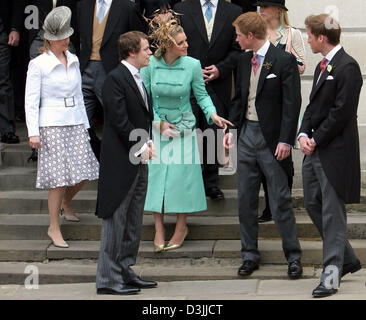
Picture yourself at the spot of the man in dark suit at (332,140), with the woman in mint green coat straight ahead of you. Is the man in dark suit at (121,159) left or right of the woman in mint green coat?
left

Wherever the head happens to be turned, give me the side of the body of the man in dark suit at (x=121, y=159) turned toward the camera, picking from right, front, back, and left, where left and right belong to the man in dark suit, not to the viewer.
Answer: right

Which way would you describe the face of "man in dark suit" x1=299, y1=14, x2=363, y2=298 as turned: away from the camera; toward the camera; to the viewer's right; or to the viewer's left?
to the viewer's left

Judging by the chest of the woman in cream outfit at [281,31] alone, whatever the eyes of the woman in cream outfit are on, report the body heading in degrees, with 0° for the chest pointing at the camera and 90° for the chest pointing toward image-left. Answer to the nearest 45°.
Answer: approximately 45°

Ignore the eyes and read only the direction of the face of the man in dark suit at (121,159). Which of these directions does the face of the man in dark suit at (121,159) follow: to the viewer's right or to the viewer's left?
to the viewer's right

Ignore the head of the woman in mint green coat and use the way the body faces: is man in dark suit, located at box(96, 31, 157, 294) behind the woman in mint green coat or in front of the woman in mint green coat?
in front

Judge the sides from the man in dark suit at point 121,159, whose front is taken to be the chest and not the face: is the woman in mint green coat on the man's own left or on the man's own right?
on the man's own left

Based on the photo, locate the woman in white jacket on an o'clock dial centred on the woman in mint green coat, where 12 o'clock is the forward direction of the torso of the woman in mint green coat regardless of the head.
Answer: The woman in white jacket is roughly at 3 o'clock from the woman in mint green coat.

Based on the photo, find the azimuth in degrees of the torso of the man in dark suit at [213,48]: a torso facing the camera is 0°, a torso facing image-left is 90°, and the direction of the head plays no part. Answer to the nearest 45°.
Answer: approximately 0°

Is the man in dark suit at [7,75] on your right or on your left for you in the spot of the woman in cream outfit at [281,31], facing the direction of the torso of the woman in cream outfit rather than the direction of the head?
on your right

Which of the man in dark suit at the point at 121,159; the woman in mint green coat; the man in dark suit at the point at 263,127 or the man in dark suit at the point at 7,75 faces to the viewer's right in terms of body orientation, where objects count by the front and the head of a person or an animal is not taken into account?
the man in dark suit at the point at 121,159

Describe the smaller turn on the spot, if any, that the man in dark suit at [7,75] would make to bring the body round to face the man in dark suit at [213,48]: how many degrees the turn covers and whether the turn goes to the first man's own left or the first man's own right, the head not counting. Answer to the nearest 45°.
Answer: approximately 45° to the first man's own left
